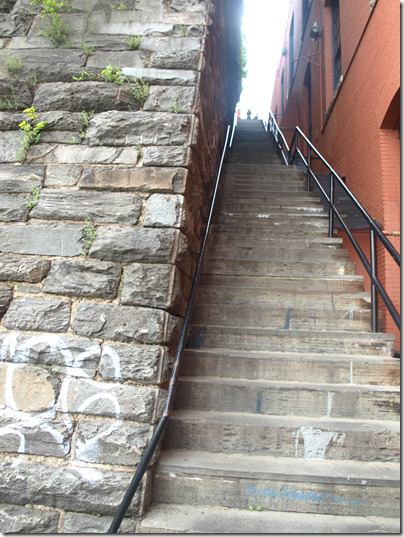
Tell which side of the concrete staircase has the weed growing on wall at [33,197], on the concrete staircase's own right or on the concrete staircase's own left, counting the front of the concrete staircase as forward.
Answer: on the concrete staircase's own right

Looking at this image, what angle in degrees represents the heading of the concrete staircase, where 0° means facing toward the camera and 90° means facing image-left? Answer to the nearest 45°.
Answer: approximately 0°

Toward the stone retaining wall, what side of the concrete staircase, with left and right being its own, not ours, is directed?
right
